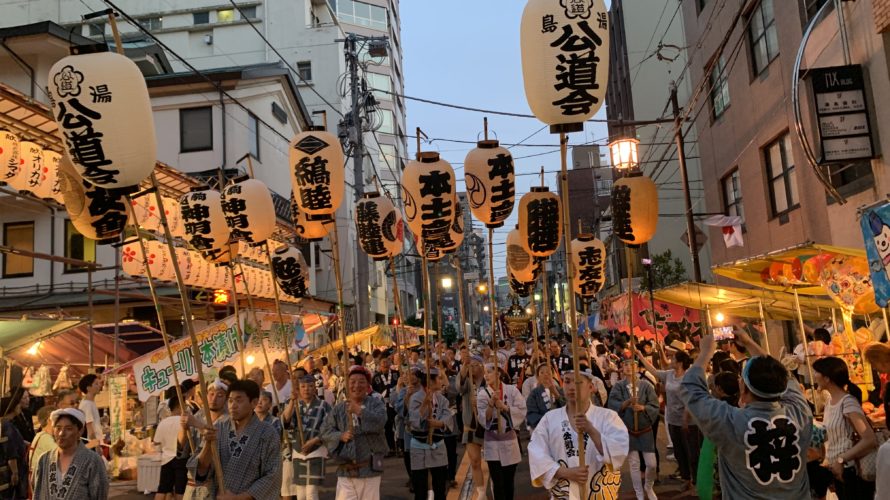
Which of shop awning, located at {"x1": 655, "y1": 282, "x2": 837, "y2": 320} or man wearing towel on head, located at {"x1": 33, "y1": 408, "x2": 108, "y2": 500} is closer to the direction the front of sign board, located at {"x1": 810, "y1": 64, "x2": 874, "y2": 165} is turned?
the man wearing towel on head

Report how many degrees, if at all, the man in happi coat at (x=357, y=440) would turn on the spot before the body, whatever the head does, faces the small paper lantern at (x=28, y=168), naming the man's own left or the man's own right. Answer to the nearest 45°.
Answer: approximately 135° to the man's own right

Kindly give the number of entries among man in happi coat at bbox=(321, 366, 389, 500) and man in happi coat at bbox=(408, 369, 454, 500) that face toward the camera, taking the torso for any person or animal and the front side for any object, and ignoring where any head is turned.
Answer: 2

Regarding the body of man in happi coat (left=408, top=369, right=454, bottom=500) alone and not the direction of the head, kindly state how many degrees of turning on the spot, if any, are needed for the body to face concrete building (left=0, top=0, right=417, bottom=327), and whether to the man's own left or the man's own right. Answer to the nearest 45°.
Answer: approximately 180°

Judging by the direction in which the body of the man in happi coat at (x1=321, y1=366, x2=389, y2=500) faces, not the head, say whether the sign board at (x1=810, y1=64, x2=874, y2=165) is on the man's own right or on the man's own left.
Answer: on the man's own left

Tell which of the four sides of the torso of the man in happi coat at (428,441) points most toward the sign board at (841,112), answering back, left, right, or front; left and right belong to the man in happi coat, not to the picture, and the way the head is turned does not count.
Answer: left

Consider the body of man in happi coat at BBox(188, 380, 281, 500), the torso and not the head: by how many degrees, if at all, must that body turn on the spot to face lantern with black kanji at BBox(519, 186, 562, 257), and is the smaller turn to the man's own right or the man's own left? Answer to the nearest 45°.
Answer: approximately 180°
